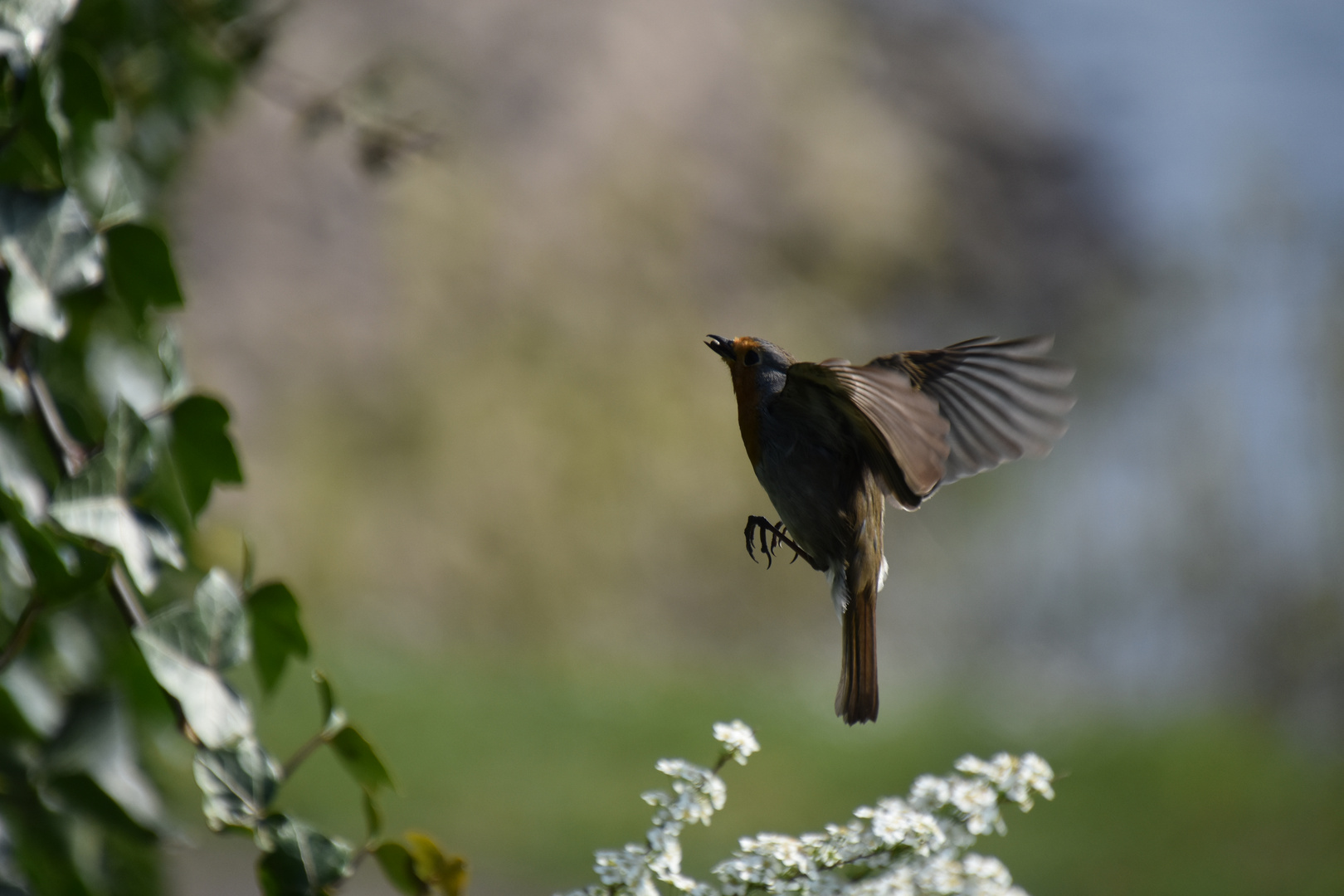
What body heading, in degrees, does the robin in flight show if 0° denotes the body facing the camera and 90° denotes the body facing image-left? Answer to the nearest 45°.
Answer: approximately 90°
